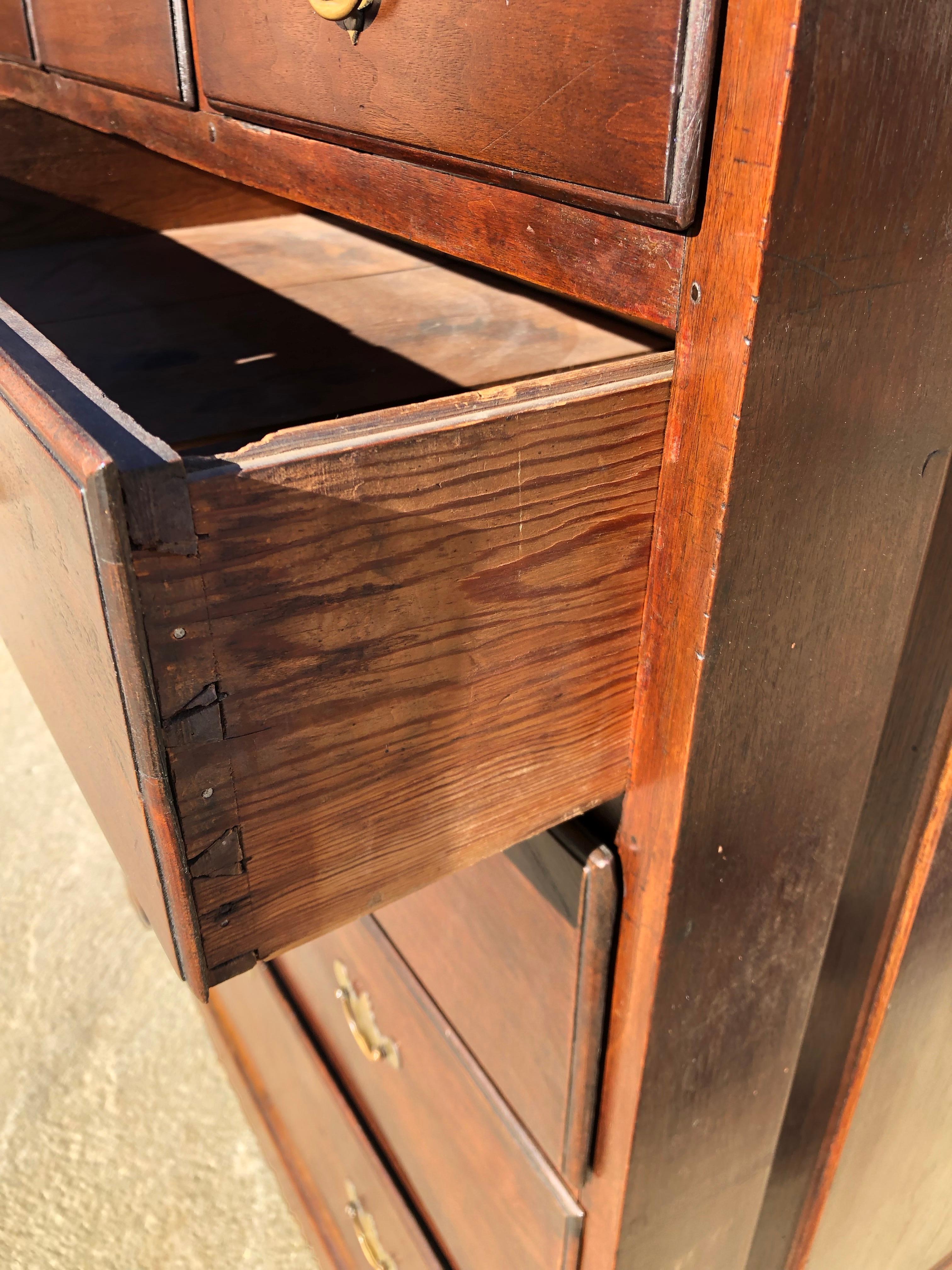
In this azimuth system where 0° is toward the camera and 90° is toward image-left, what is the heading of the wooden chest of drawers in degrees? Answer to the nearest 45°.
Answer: approximately 45°
